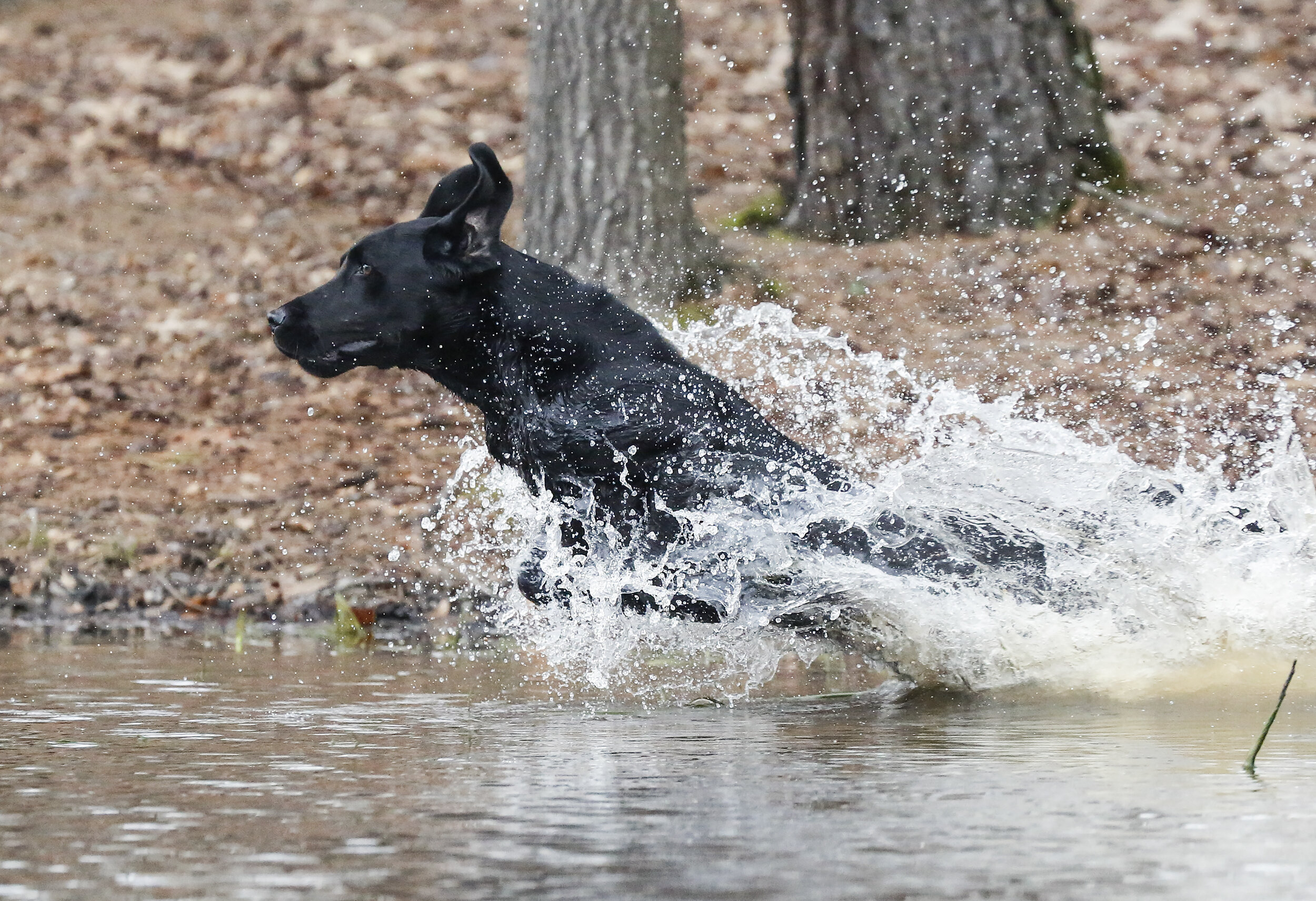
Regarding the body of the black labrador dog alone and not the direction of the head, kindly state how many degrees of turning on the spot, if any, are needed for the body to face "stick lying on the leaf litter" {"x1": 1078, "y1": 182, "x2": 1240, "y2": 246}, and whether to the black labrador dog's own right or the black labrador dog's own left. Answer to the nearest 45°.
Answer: approximately 135° to the black labrador dog's own right

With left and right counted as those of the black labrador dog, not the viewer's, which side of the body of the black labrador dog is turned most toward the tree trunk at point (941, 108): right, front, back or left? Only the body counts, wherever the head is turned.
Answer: right

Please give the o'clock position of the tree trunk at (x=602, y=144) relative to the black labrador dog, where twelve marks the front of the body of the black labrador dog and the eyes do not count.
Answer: The tree trunk is roughly at 3 o'clock from the black labrador dog.

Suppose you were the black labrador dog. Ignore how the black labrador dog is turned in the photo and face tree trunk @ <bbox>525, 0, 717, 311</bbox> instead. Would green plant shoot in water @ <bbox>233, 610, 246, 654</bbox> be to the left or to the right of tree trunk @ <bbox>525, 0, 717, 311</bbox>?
left

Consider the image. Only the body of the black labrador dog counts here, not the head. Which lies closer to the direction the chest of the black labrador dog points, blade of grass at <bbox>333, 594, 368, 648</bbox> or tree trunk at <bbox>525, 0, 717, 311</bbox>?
the blade of grass

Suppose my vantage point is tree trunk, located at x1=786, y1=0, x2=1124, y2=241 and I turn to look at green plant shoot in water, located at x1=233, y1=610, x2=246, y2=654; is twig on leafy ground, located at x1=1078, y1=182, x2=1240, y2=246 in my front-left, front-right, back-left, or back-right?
back-left

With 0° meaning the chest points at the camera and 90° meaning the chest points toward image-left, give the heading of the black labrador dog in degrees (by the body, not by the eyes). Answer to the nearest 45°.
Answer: approximately 90°

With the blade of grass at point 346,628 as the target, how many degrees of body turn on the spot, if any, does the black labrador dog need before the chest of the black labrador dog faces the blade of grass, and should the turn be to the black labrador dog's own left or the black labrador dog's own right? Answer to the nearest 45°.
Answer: approximately 45° to the black labrador dog's own right

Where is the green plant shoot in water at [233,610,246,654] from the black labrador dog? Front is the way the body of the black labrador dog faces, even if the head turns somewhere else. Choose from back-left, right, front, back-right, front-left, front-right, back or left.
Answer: front-right
